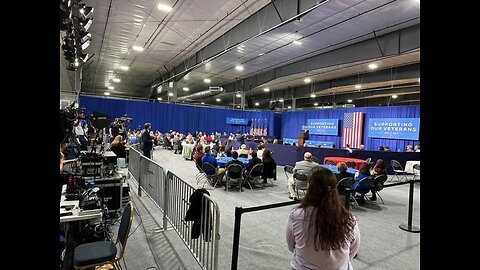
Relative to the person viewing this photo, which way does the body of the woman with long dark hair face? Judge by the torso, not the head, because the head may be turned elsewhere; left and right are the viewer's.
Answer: facing away from the viewer

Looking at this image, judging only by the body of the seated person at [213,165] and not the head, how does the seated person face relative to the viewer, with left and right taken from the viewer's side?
facing away from the viewer and to the right of the viewer

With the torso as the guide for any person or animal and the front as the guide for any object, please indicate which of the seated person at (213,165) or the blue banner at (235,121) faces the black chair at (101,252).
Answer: the blue banner

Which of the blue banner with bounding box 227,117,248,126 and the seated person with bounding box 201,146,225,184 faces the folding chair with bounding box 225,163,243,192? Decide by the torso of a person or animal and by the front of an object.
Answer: the blue banner

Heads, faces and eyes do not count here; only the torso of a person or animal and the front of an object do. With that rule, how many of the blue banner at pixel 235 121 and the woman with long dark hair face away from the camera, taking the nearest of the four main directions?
1

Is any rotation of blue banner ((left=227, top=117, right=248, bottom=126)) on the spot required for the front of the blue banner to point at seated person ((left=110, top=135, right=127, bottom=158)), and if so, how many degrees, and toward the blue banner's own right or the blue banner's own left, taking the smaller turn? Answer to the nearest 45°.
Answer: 0° — it already faces them

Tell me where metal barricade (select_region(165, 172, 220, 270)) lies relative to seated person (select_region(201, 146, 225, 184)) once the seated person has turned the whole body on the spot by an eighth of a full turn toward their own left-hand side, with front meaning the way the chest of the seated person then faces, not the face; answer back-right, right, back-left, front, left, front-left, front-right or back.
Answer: back

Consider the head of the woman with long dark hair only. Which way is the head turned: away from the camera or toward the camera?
away from the camera

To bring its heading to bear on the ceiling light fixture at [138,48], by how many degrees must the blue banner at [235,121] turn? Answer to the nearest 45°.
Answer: approximately 45° to its right
